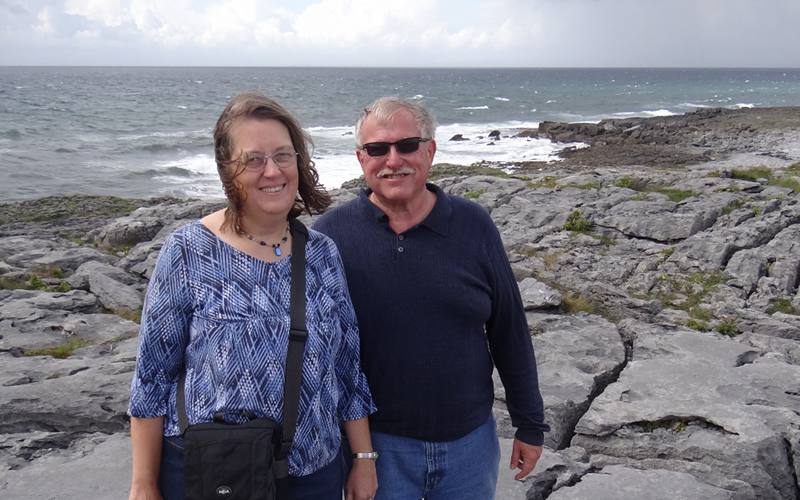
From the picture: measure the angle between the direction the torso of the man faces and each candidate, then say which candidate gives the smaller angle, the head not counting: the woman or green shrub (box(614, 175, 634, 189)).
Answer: the woman

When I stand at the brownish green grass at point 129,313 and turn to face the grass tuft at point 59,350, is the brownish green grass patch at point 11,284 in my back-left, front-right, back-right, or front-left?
back-right

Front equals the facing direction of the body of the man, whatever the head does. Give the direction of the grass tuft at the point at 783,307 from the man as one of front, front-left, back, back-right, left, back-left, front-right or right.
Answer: back-left

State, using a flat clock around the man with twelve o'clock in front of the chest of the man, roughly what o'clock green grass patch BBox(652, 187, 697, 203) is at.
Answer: The green grass patch is roughly at 7 o'clock from the man.

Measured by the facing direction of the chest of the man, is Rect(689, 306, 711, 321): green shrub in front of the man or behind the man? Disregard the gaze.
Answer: behind

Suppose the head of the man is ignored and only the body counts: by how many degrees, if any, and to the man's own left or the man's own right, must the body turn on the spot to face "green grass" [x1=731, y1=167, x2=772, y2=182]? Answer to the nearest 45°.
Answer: approximately 135° to the man's own left

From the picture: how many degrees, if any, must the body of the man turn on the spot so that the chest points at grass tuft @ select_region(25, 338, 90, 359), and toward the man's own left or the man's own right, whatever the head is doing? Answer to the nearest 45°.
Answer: approximately 135° to the man's own right

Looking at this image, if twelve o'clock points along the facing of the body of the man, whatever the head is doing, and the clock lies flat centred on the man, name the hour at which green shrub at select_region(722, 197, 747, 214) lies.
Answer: The green shrub is roughly at 7 o'clock from the man.

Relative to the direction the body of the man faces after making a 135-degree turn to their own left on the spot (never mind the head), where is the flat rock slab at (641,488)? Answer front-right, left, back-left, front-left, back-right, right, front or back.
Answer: front

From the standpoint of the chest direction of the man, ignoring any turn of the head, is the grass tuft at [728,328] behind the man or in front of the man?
behind

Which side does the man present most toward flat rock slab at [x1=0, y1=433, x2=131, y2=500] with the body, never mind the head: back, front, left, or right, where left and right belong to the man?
right

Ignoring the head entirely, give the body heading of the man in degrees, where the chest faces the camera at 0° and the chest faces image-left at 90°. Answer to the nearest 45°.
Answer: approximately 0°

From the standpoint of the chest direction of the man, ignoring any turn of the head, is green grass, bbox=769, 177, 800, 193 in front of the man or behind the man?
behind

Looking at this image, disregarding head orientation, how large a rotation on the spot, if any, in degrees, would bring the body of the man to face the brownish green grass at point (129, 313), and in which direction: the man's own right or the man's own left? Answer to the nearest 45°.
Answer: approximately 135° to the man's own right
